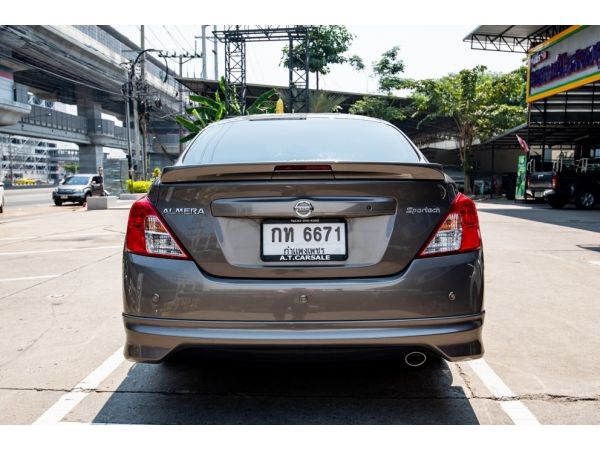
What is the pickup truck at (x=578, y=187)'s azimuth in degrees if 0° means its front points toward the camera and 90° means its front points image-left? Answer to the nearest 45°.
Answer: approximately 225°

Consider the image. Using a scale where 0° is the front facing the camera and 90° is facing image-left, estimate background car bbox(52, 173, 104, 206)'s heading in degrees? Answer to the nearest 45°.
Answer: approximately 45°

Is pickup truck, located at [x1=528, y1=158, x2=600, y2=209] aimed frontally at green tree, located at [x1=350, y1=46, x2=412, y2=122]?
no

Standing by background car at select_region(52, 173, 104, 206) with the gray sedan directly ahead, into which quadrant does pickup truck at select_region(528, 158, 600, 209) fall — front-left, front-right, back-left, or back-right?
front-left

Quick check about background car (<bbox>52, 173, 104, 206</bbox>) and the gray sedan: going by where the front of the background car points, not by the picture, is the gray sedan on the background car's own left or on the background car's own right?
on the background car's own left

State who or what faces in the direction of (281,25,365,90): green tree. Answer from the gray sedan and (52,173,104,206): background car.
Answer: the gray sedan

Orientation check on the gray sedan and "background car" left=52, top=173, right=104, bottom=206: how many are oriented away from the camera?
1

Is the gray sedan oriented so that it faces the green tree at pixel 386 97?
yes

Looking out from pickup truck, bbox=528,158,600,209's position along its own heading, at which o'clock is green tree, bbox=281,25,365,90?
The green tree is roughly at 9 o'clock from the pickup truck.

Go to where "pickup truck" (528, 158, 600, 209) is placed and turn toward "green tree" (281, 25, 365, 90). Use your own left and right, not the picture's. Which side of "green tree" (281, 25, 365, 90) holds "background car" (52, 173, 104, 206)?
left

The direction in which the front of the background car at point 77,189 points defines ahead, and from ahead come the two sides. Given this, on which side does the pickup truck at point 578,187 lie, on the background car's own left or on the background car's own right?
on the background car's own left

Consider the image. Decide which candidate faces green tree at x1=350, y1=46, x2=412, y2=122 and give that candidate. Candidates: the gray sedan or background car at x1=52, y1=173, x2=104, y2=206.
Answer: the gray sedan

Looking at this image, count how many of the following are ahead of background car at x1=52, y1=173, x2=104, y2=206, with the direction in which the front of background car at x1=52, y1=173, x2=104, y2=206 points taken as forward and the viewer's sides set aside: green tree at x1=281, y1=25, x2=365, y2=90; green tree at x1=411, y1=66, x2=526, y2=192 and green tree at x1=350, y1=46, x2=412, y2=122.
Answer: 0

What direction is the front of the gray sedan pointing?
away from the camera

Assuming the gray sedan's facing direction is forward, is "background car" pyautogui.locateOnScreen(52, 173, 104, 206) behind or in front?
in front

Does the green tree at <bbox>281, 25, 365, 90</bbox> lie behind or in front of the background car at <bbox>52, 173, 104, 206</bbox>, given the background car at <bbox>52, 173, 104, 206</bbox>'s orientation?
behind

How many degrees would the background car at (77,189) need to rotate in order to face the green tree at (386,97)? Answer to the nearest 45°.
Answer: approximately 135° to its left
